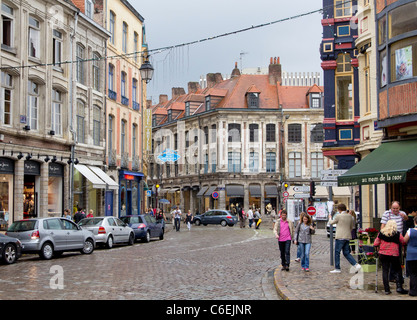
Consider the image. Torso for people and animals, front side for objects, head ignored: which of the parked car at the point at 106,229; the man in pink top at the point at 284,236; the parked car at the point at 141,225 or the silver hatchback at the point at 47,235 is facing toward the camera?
the man in pink top

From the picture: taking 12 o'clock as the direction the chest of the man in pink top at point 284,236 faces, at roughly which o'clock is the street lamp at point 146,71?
The street lamp is roughly at 5 o'clock from the man in pink top.

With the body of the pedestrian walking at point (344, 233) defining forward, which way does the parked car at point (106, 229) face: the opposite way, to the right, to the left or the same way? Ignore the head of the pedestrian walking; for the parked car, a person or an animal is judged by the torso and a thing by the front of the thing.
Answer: to the right

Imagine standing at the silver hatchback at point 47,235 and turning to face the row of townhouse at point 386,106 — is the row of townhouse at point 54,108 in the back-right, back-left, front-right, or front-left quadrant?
back-left
